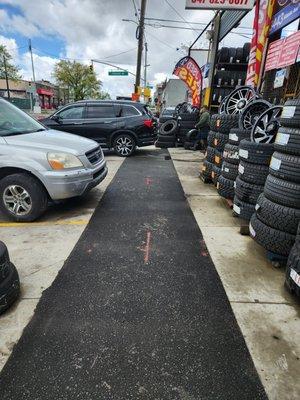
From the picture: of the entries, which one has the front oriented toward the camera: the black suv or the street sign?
the street sign

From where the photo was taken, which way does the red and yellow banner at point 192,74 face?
toward the camera

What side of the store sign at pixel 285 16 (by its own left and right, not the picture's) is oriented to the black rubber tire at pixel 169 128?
right

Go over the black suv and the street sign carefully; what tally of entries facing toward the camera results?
1

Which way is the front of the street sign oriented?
toward the camera

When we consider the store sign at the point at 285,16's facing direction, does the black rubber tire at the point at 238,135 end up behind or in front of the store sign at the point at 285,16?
in front

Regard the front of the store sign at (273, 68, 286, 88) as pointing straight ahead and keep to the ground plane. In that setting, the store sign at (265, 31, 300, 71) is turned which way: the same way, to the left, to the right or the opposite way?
the same way

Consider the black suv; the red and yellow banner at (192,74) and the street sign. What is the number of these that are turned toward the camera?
2

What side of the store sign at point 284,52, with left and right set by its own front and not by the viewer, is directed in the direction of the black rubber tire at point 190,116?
right

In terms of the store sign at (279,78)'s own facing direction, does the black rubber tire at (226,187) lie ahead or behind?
ahead

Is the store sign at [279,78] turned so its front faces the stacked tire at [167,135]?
no

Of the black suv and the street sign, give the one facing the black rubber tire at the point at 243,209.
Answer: the street sign

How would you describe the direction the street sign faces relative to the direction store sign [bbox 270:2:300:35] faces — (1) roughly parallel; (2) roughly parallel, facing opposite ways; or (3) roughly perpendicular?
roughly perpendicular

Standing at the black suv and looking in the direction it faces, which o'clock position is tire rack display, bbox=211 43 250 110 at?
The tire rack display is roughly at 5 o'clock from the black suv.

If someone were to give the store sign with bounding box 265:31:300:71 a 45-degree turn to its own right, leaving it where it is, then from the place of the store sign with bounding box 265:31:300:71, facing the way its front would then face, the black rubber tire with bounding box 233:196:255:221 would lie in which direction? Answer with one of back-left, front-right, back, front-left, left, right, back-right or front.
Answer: left

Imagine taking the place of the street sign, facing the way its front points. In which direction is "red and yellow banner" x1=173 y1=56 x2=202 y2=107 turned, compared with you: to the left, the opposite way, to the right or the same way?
the same way

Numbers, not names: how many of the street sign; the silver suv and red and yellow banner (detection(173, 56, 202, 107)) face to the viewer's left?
0

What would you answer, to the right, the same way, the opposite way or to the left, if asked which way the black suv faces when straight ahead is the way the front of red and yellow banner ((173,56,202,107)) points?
to the right
